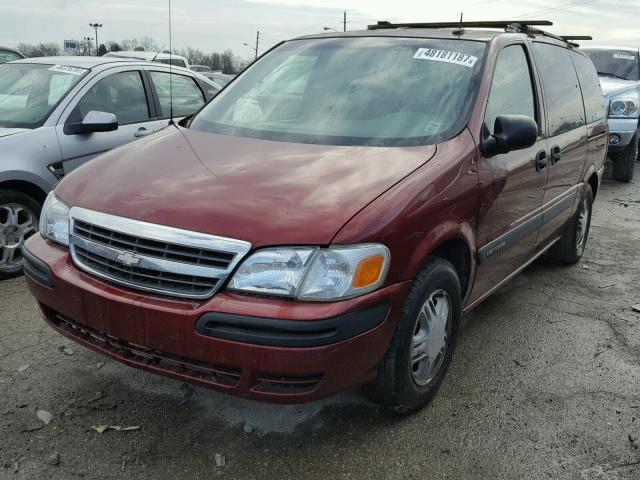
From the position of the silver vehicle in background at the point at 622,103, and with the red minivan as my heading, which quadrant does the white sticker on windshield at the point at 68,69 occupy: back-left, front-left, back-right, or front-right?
front-right

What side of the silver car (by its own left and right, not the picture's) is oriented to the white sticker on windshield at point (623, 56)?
back

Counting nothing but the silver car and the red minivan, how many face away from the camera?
0

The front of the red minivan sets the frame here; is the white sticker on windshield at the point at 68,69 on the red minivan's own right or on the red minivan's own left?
on the red minivan's own right

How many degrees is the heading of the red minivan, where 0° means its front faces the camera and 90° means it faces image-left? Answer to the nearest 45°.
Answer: approximately 45°

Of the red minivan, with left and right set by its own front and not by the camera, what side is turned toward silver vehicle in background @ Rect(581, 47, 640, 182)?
back

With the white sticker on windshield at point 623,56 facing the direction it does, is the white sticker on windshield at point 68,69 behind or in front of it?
in front

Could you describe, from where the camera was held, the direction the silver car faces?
facing the viewer and to the left of the viewer

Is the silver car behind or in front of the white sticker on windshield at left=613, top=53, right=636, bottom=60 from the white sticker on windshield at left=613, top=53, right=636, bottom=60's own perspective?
in front

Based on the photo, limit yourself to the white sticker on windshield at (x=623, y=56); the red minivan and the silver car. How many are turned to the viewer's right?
0

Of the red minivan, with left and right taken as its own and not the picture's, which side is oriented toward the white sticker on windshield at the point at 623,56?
back

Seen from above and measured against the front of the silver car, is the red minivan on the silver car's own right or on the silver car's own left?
on the silver car's own left
